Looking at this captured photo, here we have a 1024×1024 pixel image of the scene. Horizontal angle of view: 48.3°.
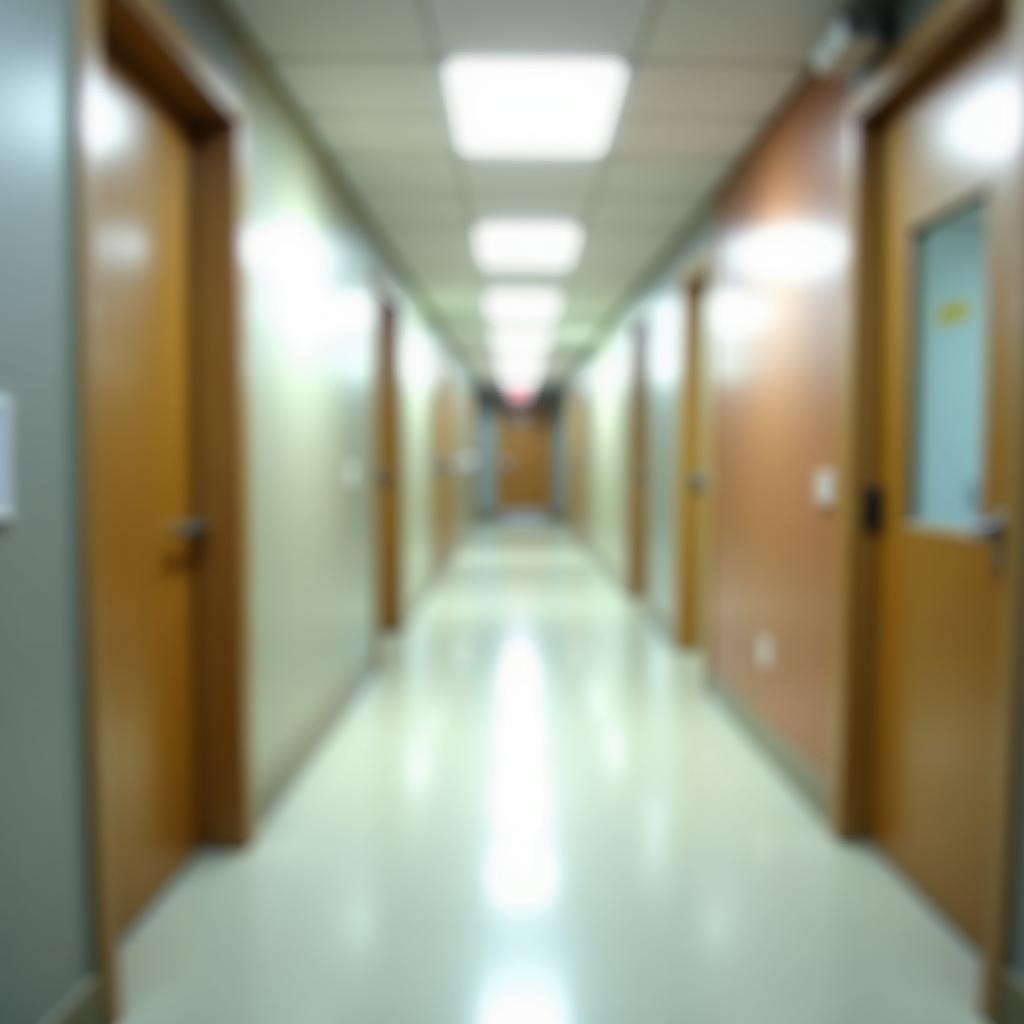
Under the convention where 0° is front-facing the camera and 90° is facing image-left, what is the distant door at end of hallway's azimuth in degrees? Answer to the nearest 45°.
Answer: approximately 0°

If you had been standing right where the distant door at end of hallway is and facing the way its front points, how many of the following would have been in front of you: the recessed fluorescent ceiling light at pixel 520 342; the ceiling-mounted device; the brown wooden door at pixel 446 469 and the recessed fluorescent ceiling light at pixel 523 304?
4

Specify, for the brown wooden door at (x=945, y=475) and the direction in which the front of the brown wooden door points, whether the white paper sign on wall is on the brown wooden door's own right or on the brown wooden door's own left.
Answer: on the brown wooden door's own left

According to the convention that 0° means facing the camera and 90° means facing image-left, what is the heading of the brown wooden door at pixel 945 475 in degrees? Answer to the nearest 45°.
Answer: approximately 90°

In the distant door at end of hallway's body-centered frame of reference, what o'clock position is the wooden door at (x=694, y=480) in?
The wooden door is roughly at 12 o'clock from the distant door at end of hallway.

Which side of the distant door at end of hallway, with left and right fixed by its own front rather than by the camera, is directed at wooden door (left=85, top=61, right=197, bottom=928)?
front

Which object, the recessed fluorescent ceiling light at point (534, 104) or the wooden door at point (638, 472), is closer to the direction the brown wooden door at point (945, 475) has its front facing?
the recessed fluorescent ceiling light

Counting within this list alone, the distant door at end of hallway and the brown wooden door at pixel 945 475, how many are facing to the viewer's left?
1

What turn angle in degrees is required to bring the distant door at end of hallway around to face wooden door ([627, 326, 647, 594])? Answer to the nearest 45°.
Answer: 0° — it already faces it

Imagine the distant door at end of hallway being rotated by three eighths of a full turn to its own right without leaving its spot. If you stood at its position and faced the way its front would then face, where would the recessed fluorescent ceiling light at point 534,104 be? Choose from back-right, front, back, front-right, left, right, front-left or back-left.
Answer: back-left
